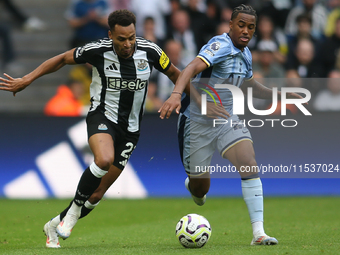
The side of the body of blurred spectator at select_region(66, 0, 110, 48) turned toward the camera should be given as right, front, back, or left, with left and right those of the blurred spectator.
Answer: front

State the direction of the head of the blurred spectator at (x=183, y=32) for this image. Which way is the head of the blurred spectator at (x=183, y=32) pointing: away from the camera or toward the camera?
toward the camera

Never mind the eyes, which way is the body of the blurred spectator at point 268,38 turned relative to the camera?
toward the camera

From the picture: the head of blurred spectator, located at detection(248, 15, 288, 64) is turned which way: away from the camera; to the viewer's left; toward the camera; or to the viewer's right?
toward the camera

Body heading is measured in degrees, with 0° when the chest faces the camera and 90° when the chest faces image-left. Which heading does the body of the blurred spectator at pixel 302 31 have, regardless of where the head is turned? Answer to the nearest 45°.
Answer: approximately 0°

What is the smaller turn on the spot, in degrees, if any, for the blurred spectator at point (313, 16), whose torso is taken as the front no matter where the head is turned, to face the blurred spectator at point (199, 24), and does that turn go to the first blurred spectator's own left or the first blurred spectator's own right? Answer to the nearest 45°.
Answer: approximately 45° to the first blurred spectator's own right

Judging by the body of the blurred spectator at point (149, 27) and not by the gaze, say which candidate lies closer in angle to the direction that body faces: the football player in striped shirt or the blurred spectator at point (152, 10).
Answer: the football player in striped shirt

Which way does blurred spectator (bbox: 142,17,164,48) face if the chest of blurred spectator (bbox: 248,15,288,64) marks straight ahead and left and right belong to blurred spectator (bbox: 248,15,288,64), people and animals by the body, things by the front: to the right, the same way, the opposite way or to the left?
the same way

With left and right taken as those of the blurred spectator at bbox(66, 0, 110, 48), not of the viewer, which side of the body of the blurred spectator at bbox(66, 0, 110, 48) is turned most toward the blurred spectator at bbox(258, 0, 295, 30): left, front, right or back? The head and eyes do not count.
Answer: left

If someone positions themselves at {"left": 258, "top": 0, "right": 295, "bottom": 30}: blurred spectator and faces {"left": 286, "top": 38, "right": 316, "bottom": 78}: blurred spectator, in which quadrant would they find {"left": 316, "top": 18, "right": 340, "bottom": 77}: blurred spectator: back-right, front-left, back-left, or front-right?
front-left

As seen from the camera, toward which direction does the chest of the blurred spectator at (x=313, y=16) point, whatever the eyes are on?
toward the camera

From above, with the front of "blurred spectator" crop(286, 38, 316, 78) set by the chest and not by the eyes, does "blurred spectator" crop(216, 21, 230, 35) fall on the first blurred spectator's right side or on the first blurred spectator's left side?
on the first blurred spectator's right side

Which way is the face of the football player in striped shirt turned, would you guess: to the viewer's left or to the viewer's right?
to the viewer's right

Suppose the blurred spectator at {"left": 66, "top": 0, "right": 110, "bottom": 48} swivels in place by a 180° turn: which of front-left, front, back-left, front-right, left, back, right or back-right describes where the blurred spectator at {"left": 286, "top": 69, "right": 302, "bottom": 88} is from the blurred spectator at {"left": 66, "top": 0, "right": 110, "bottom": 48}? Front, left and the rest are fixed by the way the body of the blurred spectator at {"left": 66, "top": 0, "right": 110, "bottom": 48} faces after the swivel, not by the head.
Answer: back-right

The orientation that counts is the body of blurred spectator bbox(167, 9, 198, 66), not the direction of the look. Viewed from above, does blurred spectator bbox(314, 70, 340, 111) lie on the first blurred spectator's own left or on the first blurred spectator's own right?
on the first blurred spectator's own left

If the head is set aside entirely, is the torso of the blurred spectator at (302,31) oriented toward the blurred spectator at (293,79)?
yes

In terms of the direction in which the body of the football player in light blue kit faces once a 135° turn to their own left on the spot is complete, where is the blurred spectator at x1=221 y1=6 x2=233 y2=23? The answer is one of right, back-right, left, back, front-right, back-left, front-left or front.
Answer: front

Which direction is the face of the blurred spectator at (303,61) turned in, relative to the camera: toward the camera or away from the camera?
toward the camera

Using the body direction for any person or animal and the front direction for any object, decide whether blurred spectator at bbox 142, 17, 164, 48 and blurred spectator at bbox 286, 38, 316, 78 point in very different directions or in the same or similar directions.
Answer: same or similar directions

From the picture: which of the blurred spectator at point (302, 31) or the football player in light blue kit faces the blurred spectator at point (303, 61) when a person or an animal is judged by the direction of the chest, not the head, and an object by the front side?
the blurred spectator at point (302, 31)

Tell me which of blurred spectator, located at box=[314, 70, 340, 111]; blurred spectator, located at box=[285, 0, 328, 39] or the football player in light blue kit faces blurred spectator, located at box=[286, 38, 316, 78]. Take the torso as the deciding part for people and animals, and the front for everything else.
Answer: blurred spectator, located at box=[285, 0, 328, 39]

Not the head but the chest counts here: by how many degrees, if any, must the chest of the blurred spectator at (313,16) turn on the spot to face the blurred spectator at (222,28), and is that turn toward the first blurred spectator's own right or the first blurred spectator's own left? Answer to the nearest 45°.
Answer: approximately 45° to the first blurred spectator's own right
